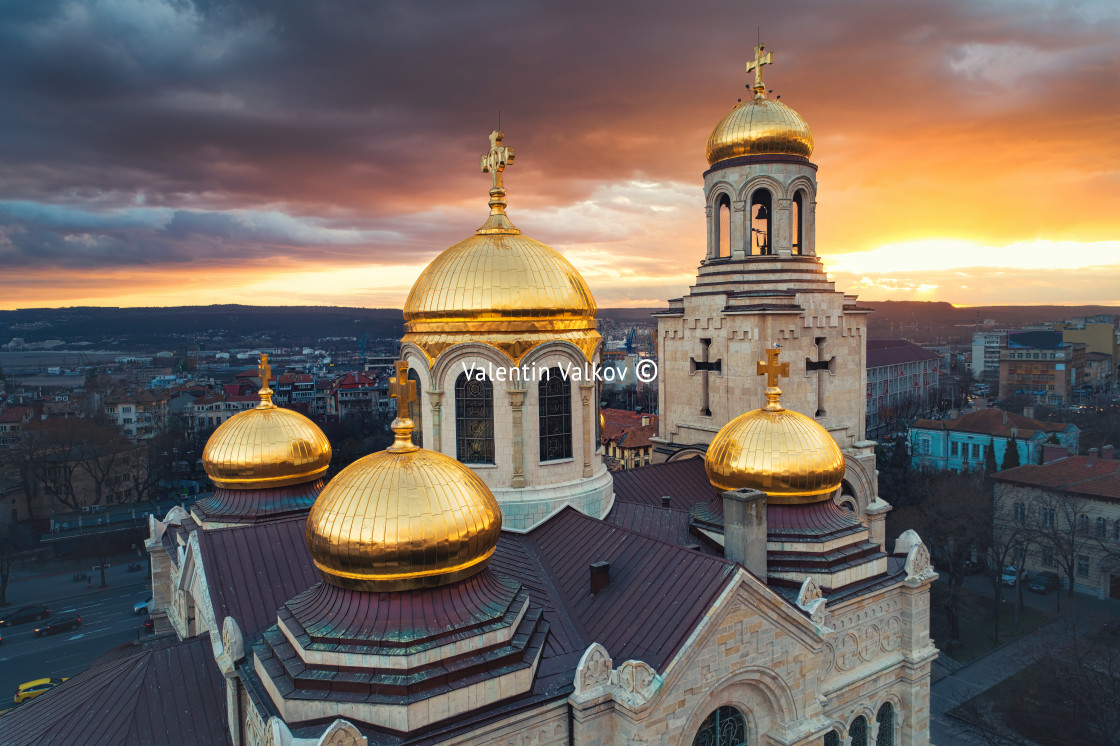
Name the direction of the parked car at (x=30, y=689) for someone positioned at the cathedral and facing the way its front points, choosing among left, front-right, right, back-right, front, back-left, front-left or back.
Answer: left

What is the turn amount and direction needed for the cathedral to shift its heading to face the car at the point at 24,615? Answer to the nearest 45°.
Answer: approximately 90° to its left

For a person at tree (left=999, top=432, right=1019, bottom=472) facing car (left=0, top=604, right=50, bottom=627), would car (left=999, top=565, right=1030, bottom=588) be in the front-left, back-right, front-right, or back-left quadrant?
front-left

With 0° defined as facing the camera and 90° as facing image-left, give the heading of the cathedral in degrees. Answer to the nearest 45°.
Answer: approximately 225°

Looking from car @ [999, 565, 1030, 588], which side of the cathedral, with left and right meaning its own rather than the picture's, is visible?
front

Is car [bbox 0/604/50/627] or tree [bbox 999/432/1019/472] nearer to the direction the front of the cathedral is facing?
the tree

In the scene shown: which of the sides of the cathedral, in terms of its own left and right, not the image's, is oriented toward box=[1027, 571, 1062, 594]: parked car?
front

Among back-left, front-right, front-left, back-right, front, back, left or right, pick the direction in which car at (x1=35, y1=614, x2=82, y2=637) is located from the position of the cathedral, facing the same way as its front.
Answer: left

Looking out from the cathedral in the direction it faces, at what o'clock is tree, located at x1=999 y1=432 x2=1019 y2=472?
The tree is roughly at 12 o'clock from the cathedral.
